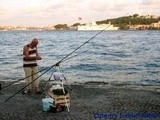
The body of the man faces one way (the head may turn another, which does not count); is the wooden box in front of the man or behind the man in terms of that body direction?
in front

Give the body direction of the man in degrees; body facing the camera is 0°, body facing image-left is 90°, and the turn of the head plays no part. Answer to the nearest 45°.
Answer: approximately 315°
